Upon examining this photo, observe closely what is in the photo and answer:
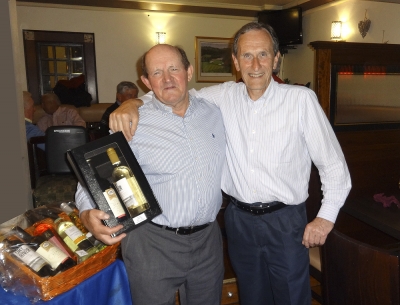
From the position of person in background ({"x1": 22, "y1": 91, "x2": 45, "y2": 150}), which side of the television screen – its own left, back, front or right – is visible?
front

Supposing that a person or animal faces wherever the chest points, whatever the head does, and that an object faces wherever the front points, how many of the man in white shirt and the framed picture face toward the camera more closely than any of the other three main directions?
2

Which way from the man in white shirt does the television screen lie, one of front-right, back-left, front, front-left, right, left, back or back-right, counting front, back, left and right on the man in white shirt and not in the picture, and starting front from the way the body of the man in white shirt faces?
back

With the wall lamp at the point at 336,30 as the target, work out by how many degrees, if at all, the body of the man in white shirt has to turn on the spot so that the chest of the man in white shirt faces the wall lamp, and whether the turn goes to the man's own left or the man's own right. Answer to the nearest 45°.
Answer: approximately 180°

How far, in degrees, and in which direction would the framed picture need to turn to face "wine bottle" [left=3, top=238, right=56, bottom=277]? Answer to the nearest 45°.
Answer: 0° — it already faces it

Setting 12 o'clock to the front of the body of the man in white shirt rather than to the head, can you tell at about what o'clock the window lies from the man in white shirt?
The window is roughly at 5 o'clock from the man in white shirt.

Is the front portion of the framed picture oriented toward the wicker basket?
yes

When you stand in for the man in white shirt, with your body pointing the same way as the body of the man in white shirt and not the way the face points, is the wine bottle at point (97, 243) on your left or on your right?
on your right

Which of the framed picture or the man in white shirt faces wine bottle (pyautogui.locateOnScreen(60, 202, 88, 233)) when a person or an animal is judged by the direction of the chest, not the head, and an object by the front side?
the framed picture

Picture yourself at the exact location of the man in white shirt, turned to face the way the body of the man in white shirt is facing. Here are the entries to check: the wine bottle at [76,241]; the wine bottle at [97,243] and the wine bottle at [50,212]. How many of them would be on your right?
3

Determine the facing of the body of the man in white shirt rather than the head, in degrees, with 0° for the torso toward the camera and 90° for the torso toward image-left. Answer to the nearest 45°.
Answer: approximately 0°

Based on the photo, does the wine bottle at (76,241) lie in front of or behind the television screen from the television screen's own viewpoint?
in front
